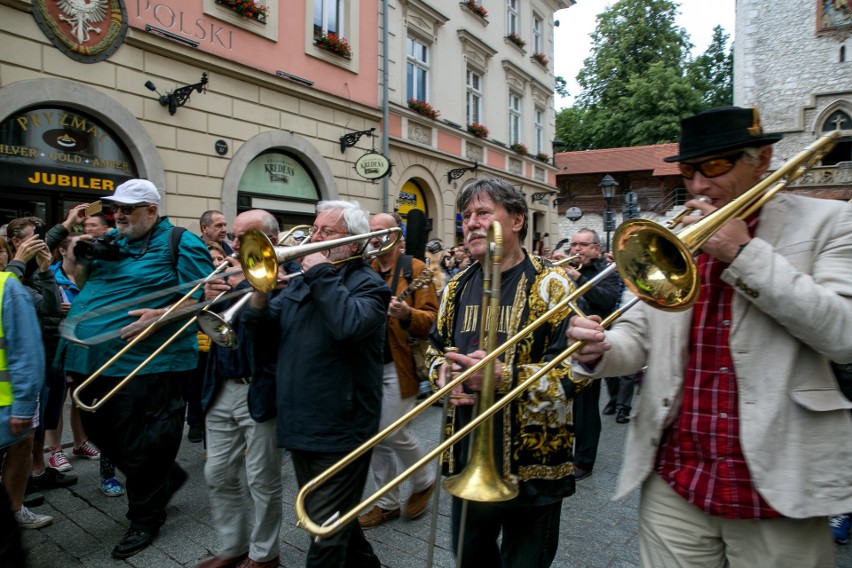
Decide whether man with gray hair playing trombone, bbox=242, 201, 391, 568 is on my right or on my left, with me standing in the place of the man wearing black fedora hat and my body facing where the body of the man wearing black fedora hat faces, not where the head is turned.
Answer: on my right

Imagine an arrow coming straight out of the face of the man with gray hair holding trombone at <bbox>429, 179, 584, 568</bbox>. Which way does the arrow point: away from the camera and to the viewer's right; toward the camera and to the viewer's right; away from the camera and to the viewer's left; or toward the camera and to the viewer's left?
toward the camera and to the viewer's left

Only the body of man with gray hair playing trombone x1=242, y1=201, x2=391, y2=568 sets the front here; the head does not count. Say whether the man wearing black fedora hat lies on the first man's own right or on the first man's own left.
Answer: on the first man's own left

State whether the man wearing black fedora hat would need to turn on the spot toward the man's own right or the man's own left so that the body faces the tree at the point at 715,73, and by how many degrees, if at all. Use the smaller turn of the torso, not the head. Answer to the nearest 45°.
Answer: approximately 135° to the man's own right

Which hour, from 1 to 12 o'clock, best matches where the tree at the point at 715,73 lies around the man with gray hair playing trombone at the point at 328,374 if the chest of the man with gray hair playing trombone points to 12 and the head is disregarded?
The tree is roughly at 6 o'clock from the man with gray hair playing trombone.

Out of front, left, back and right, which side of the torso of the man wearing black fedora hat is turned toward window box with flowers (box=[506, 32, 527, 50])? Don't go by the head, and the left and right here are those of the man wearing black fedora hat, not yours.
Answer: right

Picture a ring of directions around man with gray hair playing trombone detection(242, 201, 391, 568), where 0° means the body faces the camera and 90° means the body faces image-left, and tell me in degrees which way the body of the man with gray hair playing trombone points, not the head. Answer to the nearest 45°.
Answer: approximately 45°

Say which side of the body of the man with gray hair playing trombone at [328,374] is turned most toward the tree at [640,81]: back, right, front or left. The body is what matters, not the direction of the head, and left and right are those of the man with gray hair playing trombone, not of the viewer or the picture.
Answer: back

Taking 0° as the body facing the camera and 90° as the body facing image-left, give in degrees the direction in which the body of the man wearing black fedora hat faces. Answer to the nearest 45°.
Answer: approximately 45°

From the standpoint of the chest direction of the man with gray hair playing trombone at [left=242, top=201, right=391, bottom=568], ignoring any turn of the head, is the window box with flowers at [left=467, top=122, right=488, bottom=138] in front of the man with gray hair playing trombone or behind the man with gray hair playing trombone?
behind

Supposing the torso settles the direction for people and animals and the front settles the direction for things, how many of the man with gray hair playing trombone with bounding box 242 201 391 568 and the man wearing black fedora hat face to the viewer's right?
0

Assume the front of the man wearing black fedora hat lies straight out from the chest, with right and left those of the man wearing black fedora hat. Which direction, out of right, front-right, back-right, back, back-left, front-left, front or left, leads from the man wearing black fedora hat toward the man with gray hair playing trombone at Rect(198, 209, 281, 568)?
front-right
